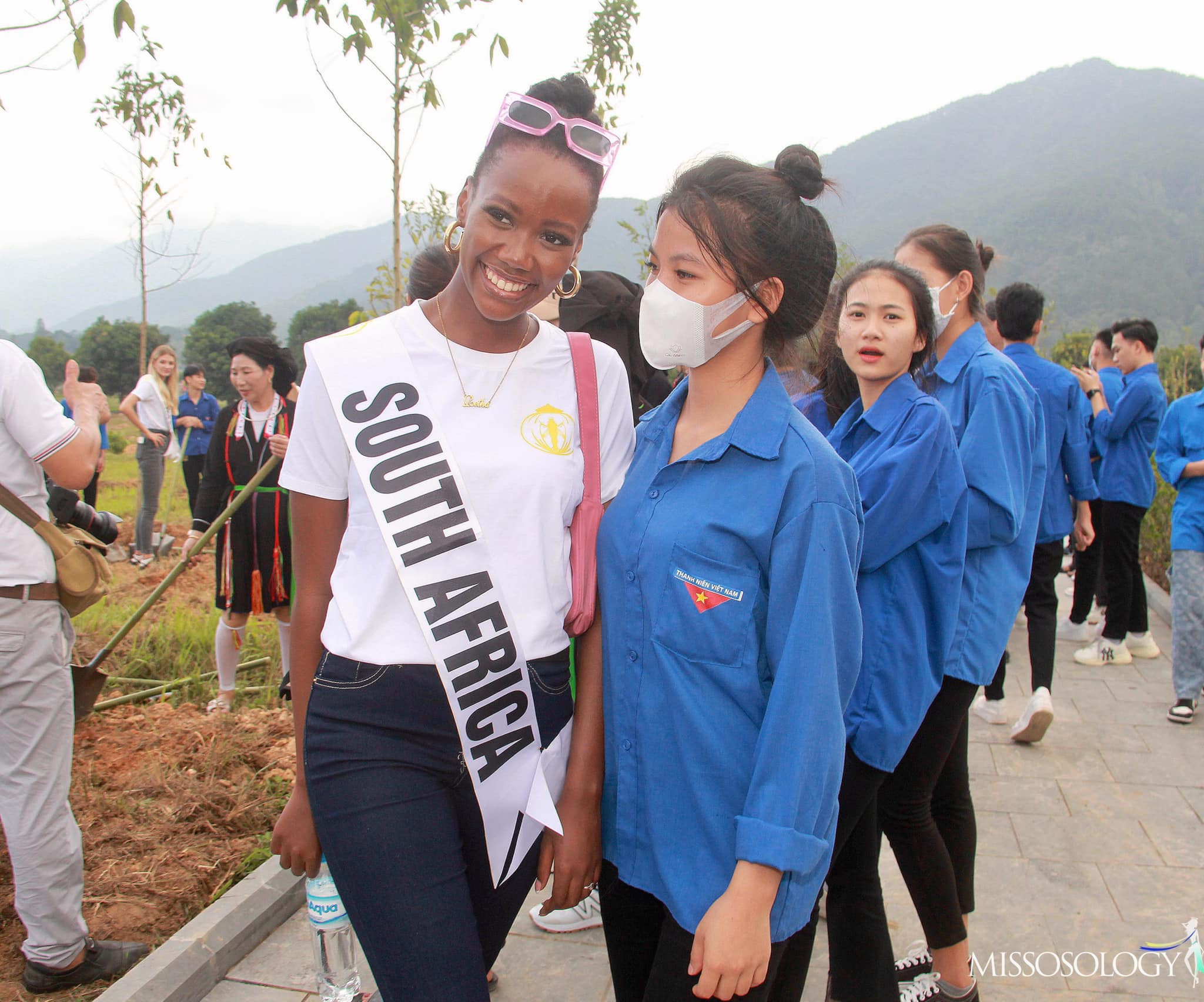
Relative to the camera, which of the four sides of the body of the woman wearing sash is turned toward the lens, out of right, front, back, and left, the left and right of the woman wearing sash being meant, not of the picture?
front

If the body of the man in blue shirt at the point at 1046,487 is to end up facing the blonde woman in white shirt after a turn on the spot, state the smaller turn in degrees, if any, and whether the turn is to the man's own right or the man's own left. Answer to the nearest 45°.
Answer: approximately 90° to the man's own left

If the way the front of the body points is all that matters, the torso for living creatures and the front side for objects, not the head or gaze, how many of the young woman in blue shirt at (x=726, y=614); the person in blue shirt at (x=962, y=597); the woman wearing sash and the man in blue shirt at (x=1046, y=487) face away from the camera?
1

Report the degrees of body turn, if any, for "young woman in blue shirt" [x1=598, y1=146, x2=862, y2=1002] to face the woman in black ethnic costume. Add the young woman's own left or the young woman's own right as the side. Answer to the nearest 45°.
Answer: approximately 90° to the young woman's own right

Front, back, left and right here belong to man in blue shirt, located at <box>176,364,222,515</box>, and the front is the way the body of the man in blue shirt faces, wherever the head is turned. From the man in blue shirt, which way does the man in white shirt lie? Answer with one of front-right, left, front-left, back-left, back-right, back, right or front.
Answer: front

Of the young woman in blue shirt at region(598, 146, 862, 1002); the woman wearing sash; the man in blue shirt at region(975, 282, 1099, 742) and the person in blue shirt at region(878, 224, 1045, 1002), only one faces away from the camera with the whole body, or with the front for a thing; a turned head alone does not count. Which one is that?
the man in blue shirt

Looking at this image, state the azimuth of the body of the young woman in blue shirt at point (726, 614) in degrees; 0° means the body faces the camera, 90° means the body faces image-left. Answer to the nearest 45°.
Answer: approximately 45°

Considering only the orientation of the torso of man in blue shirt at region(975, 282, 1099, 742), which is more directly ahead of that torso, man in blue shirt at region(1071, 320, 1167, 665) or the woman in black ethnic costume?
the man in blue shirt

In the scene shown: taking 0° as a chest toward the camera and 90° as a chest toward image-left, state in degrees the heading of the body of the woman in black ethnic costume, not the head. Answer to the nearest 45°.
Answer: approximately 45°

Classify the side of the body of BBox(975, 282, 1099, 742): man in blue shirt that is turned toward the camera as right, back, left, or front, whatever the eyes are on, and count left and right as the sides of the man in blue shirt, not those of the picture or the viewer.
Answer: back

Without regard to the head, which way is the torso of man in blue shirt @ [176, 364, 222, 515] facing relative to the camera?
toward the camera

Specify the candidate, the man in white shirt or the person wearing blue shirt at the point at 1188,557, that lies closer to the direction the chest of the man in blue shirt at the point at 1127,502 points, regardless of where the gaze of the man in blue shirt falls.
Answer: the man in white shirt

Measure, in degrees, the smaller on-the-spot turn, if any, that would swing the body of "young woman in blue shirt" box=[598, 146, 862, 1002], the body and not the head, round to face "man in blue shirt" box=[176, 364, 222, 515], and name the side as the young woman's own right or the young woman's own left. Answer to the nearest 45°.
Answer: approximately 90° to the young woman's own right

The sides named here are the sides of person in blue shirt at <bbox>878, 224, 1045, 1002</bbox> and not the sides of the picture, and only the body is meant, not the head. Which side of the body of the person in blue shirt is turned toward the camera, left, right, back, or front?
left
